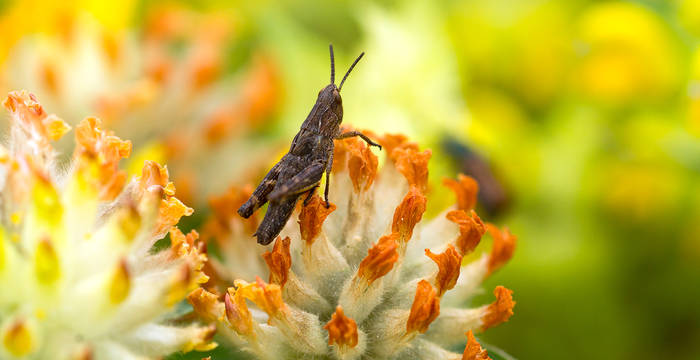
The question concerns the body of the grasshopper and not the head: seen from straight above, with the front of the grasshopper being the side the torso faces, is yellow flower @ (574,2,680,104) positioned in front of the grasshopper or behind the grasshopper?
in front

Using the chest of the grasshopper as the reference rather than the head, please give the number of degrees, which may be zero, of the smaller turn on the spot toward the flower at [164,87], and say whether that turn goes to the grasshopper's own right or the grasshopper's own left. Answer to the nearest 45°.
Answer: approximately 90° to the grasshopper's own left

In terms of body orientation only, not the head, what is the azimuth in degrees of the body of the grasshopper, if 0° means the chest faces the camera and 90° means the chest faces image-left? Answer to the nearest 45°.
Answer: approximately 225°
